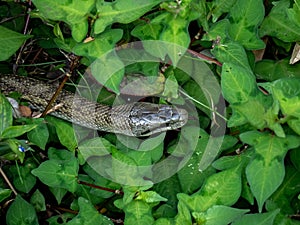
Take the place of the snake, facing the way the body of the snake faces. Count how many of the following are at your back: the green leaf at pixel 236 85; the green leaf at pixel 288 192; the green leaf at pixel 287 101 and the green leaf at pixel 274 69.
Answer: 0

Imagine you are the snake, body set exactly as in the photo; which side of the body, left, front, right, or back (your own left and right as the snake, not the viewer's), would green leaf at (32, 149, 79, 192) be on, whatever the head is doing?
right

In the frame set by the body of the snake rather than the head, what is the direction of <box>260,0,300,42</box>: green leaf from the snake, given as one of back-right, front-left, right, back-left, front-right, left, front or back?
front

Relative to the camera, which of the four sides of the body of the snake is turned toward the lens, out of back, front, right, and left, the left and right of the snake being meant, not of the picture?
right

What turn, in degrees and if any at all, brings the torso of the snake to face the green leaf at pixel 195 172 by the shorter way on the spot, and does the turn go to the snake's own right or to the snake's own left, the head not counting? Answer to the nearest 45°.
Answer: approximately 45° to the snake's own right

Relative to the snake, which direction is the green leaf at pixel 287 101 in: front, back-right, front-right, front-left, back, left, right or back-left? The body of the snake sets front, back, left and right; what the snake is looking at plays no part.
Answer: front-right

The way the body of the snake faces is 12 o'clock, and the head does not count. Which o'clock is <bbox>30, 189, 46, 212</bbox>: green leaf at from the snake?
The green leaf is roughly at 4 o'clock from the snake.

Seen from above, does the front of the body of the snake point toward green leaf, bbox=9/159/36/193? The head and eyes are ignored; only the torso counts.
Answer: no

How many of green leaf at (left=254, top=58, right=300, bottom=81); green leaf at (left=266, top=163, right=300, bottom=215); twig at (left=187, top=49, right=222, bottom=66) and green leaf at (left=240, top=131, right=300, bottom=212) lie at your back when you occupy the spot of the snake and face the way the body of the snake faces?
0

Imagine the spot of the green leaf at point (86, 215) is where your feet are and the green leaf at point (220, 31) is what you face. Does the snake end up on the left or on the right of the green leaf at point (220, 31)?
left

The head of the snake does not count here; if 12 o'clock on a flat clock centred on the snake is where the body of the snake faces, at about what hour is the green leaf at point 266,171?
The green leaf is roughly at 2 o'clock from the snake.

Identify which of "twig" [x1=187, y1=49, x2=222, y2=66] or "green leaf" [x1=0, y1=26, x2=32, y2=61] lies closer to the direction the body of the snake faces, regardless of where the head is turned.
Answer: the twig
